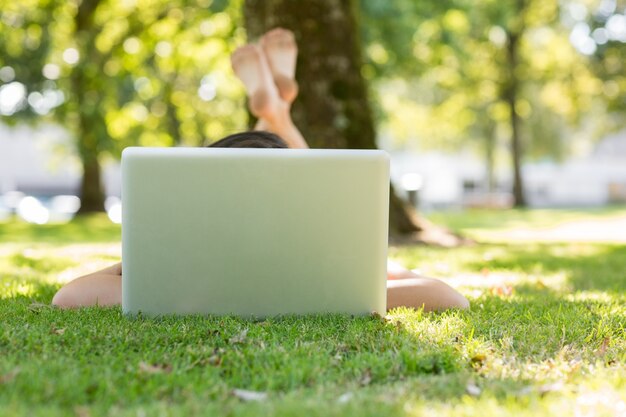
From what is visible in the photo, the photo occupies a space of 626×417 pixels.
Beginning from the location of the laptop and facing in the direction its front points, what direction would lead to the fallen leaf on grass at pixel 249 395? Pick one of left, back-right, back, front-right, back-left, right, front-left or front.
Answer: back

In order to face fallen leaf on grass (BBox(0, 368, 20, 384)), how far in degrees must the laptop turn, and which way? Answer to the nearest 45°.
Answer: approximately 135° to its left

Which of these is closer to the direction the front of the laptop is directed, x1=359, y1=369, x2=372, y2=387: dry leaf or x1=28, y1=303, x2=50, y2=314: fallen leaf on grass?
the fallen leaf on grass

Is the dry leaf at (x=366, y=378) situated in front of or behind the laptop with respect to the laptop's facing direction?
behind

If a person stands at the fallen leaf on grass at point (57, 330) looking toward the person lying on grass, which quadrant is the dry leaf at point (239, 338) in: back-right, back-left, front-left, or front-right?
front-right

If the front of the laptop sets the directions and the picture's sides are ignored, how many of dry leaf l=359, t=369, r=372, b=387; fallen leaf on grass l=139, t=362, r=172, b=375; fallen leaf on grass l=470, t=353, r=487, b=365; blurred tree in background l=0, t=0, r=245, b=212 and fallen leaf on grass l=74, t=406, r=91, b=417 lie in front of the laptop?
1

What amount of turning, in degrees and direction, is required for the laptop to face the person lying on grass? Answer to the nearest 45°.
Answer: approximately 45° to its right

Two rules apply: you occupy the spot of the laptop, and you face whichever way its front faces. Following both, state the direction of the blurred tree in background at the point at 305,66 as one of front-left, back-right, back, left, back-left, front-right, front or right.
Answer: front

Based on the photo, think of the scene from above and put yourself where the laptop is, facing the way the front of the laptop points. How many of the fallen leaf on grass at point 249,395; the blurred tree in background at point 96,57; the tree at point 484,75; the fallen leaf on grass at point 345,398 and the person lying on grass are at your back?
2

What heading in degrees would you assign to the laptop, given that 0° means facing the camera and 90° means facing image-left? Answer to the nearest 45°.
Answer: approximately 180°

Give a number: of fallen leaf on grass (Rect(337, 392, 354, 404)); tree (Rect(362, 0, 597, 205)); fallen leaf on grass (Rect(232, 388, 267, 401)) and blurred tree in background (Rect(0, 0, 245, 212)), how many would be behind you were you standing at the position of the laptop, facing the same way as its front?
2

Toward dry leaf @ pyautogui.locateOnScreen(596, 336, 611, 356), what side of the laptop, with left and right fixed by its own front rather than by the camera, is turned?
right

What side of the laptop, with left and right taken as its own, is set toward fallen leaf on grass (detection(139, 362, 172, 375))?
back

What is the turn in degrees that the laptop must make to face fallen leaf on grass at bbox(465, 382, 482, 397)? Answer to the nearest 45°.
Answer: approximately 135° to its right

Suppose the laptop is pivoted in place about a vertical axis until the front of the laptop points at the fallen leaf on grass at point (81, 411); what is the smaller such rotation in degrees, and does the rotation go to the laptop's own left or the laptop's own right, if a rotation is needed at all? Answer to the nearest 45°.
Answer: approximately 180°

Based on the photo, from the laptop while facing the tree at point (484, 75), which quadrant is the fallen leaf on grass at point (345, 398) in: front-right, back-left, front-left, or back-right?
back-right
